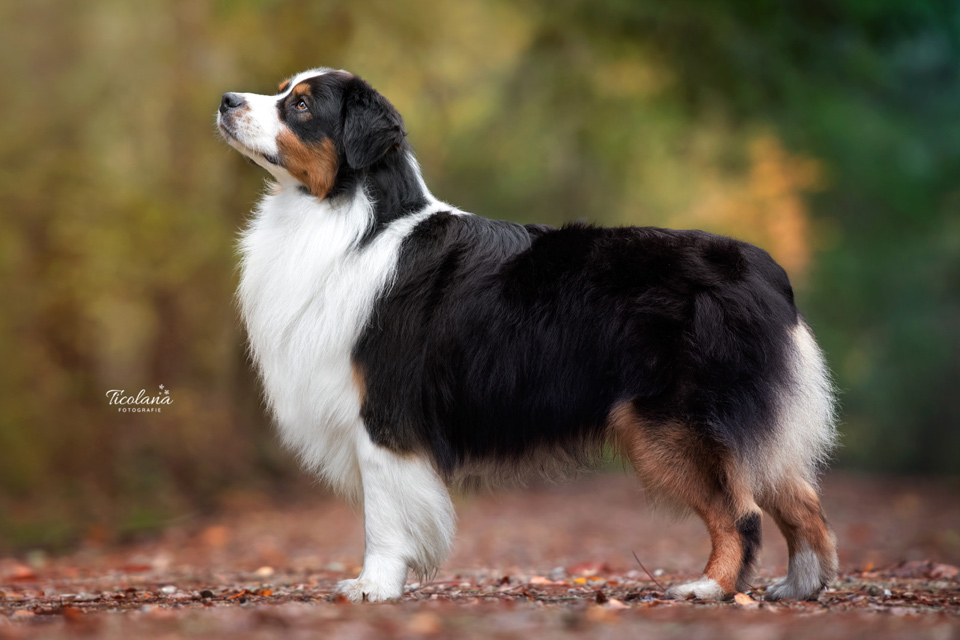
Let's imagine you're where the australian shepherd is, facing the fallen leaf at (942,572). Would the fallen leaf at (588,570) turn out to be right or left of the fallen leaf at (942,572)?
left

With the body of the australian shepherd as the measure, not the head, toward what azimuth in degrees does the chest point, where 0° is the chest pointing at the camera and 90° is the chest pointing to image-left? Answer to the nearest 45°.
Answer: approximately 90°

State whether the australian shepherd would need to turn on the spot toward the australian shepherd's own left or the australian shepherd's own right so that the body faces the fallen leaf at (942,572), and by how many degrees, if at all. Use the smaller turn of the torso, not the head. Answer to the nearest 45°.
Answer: approximately 135° to the australian shepherd's own right

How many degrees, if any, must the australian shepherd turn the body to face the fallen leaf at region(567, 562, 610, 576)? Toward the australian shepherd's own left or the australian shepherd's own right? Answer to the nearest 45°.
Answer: approximately 90° to the australian shepherd's own right
